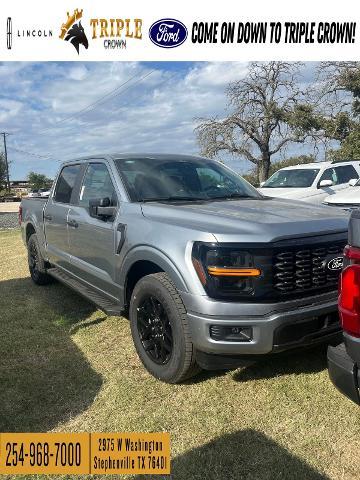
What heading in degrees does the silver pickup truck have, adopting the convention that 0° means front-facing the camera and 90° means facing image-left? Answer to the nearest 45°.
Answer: approximately 315°

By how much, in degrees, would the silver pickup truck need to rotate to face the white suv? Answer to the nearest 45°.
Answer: approximately 135° to its left

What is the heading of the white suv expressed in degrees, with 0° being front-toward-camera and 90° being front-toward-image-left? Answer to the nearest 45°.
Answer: approximately 45°

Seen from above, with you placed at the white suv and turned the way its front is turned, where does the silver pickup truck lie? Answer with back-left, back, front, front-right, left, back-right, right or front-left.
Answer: front-left

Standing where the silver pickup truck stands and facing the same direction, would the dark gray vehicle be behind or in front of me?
in front

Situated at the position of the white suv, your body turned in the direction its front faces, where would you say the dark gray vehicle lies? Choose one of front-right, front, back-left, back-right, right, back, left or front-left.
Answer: front-left

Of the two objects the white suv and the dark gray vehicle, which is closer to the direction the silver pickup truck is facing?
the dark gray vehicle

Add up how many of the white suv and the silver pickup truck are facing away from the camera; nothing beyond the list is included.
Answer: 0

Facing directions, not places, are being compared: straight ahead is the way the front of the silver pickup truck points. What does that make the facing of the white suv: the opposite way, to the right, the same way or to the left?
to the right
